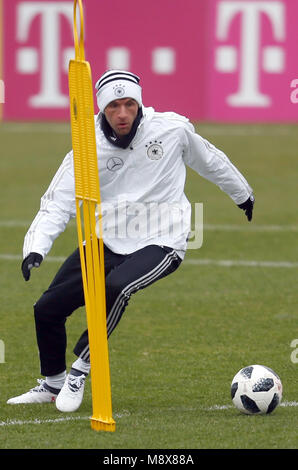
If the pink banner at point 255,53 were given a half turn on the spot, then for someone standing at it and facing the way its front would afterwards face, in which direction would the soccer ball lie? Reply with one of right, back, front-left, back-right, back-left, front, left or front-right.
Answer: back

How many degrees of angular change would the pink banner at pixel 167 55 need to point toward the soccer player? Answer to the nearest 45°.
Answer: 0° — it already faces them

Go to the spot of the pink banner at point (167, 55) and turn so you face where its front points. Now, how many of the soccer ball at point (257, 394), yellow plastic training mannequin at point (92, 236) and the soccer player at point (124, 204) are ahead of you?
3

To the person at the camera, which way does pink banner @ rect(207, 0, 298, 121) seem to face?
facing the viewer

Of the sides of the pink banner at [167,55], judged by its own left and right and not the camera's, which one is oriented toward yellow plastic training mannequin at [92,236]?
front

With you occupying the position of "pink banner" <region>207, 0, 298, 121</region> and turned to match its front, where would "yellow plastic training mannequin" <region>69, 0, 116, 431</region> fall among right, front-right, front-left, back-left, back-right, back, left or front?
front

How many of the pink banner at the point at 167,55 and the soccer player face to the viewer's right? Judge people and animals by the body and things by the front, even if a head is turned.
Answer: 0

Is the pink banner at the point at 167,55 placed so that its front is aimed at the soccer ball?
yes

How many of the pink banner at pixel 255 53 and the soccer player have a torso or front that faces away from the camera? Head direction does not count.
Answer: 0

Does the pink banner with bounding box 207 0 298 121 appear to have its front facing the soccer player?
yes

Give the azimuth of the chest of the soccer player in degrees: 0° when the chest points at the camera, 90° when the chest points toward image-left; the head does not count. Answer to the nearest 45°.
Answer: approximately 45°

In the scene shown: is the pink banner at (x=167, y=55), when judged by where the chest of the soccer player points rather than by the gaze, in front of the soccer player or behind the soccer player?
behind

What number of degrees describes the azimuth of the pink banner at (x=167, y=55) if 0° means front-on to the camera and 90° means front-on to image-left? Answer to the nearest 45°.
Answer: approximately 0°
